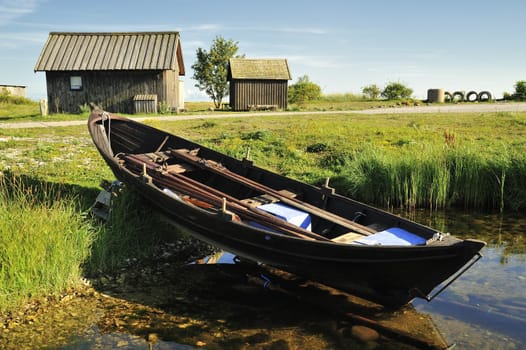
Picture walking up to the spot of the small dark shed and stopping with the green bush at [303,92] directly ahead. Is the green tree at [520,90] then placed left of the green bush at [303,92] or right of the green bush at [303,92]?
right

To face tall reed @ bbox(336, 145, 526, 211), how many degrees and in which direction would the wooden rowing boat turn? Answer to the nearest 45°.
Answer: approximately 90° to its right

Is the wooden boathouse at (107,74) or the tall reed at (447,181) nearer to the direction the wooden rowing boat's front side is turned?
the wooden boathouse

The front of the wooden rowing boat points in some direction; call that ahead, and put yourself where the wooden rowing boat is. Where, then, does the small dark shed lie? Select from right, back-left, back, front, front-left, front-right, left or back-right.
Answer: front-right

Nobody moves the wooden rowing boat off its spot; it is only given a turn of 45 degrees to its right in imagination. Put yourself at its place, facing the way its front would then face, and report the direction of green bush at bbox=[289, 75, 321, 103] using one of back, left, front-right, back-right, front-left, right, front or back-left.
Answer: front

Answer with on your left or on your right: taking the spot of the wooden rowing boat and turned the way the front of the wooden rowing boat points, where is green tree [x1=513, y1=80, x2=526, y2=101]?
on your right

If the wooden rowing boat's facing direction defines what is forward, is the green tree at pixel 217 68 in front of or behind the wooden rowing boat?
in front
